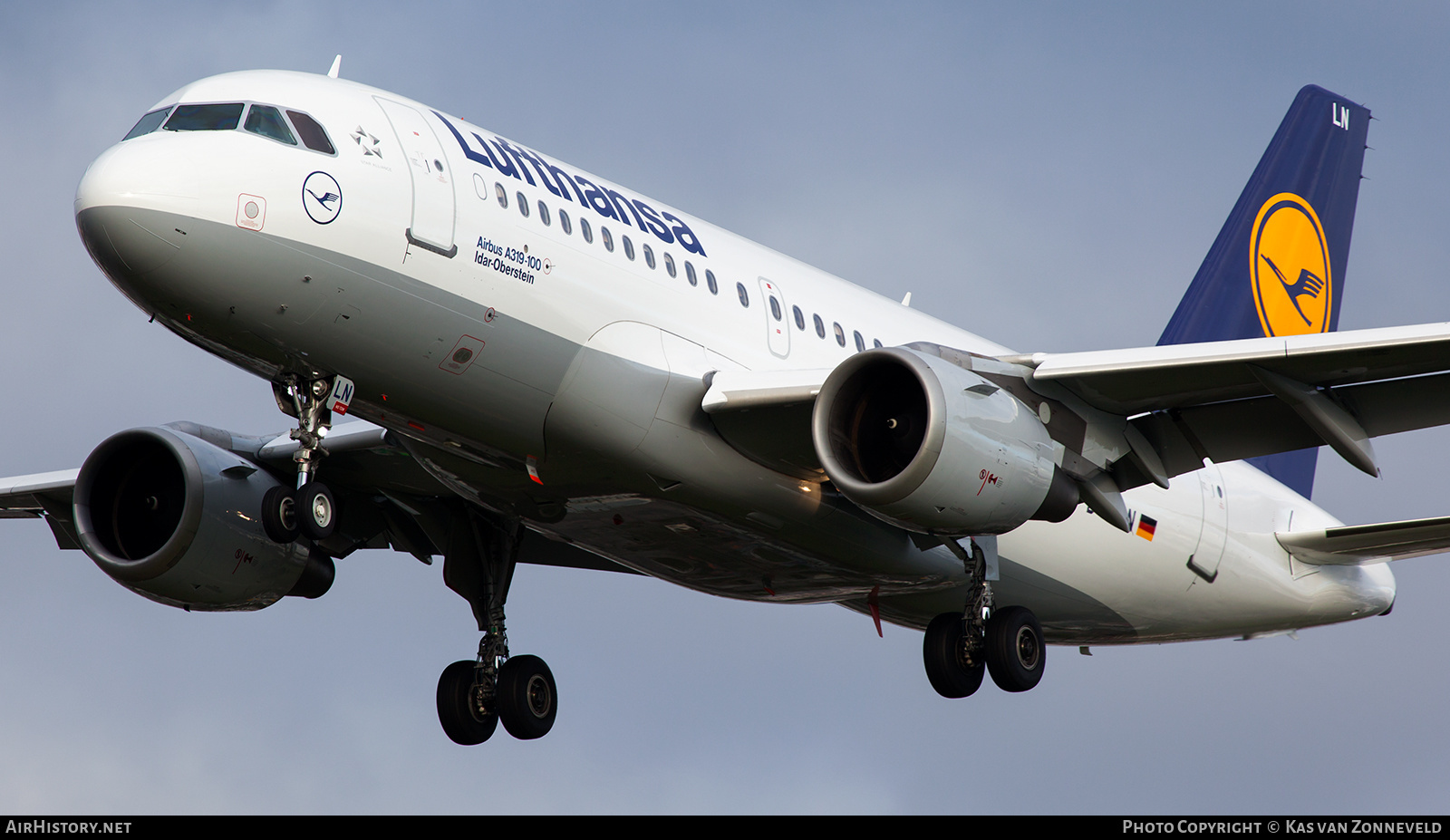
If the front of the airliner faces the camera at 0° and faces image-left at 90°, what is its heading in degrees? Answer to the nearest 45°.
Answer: approximately 45°
